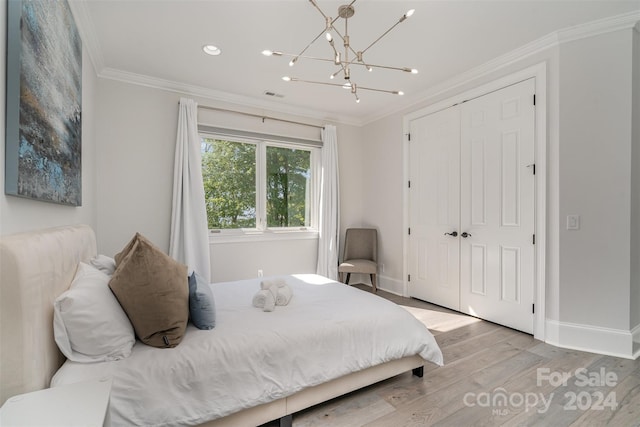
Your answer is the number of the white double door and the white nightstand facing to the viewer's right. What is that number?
1

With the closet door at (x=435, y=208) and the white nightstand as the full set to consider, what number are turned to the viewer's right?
1

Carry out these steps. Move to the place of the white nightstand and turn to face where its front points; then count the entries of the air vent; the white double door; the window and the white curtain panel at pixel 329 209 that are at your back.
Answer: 0

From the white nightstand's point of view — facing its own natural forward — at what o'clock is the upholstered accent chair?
The upholstered accent chair is roughly at 11 o'clock from the white nightstand.

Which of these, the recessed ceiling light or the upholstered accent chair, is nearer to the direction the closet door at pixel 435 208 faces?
the recessed ceiling light

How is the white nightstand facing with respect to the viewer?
to the viewer's right

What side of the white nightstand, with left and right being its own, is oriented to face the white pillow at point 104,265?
left

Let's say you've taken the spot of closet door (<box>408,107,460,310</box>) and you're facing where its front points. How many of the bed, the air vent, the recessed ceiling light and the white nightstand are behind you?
0

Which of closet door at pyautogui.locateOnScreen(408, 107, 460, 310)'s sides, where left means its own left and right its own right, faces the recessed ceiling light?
front

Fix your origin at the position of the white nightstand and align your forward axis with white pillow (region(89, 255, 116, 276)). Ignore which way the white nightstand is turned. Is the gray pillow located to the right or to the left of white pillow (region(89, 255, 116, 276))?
right

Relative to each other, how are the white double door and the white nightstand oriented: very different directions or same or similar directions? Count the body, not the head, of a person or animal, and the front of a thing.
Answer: very different directions

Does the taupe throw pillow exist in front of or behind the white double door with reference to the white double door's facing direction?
in front

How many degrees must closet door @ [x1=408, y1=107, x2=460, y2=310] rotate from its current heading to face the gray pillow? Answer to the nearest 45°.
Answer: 0° — it already faces it

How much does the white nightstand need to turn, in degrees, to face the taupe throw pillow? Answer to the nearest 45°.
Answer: approximately 45° to its left

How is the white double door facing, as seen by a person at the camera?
facing the viewer and to the left of the viewer

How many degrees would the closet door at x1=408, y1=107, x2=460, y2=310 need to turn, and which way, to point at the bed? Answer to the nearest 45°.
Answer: approximately 45° to its left

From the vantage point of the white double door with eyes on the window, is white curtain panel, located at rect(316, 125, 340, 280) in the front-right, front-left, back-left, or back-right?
front-right

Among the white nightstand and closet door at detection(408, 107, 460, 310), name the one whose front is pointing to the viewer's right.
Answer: the white nightstand

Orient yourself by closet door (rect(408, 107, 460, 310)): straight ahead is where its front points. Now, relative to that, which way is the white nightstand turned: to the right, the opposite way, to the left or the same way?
the opposite way
